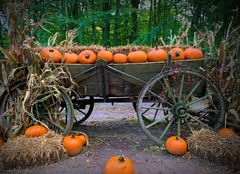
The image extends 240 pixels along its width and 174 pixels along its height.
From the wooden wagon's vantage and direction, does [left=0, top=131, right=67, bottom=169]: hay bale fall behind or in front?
in front

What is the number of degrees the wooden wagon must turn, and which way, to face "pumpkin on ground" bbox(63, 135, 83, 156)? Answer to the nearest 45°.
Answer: approximately 45° to its left

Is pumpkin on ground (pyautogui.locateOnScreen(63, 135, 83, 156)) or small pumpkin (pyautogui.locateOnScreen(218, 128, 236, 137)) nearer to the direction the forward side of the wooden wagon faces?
the pumpkin on ground

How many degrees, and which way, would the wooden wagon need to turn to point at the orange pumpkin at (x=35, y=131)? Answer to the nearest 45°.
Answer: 0° — it already faces it

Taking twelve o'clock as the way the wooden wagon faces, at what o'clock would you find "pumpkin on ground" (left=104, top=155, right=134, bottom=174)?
The pumpkin on ground is roughly at 10 o'clock from the wooden wagon.

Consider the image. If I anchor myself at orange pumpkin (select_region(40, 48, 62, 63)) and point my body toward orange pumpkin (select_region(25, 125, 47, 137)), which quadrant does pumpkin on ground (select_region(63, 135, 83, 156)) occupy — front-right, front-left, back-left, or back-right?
front-left

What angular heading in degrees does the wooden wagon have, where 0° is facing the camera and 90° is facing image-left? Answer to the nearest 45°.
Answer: approximately 90°
